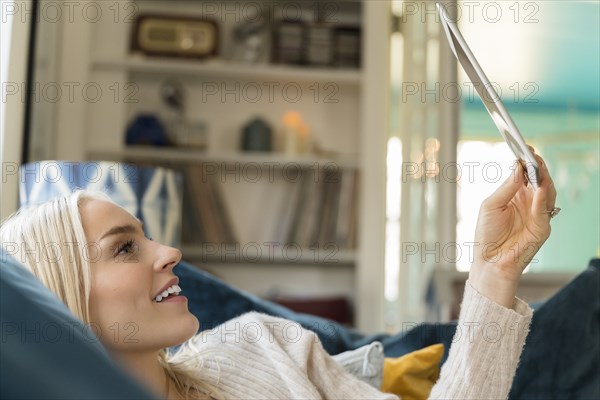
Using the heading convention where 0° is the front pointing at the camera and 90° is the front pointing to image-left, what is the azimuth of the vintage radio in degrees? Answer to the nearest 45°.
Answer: approximately 0°

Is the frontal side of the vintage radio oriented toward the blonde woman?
yes

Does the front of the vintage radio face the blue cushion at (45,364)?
yes

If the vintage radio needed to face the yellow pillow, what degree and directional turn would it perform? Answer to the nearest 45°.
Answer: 0° — it already faces it
